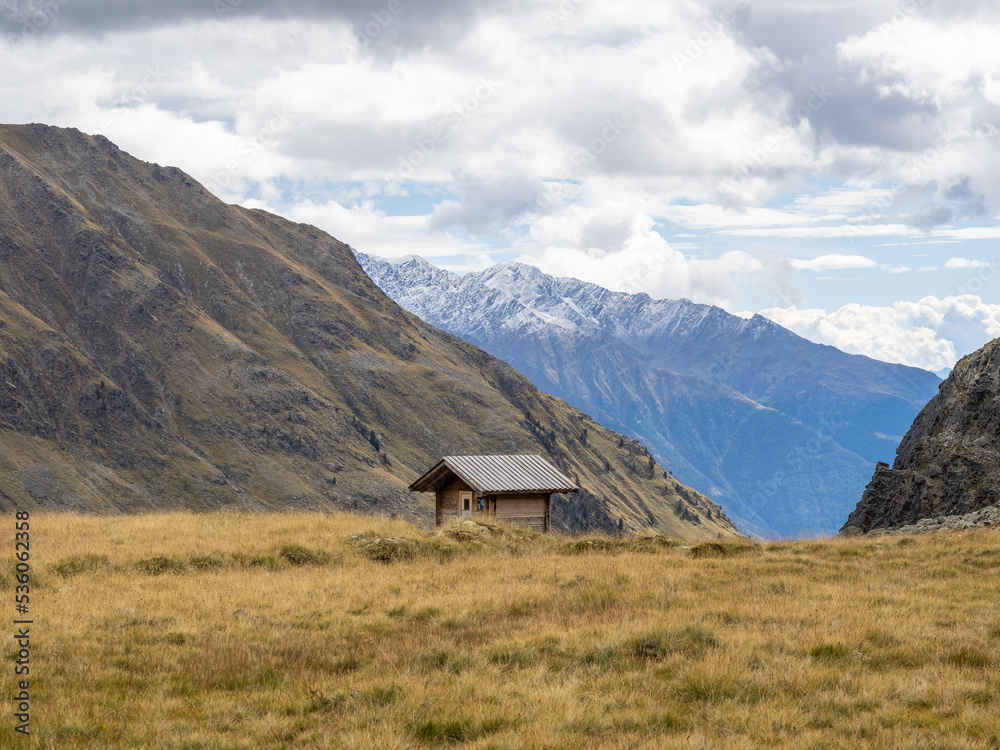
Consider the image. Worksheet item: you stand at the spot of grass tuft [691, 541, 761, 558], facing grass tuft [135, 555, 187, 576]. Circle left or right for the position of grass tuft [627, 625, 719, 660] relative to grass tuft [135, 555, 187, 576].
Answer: left

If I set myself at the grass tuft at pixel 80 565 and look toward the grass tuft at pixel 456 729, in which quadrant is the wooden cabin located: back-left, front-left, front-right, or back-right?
back-left

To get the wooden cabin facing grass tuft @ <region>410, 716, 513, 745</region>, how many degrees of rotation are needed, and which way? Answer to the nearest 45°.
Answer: approximately 45° to its left

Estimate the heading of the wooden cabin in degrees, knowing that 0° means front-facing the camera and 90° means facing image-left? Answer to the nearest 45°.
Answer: approximately 45°

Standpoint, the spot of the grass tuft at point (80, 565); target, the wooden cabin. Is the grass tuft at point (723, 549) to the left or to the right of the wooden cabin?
right

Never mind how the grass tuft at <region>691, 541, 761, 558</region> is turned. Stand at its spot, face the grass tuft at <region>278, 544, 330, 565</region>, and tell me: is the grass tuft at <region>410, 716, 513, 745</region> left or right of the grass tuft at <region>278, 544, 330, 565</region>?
left
